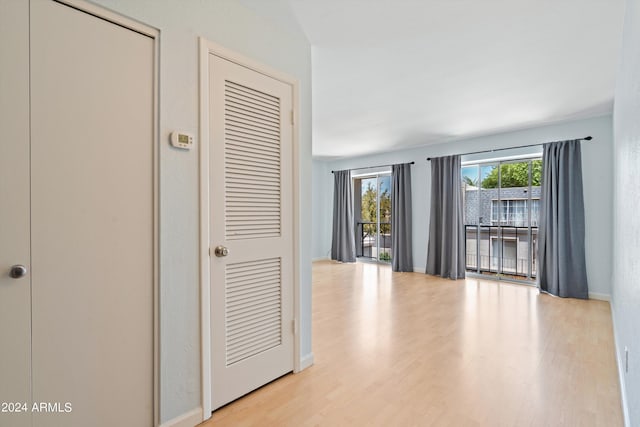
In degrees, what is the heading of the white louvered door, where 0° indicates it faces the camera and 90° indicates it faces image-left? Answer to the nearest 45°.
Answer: approximately 315°

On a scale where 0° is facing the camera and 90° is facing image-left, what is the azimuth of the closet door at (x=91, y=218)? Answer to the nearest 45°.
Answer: approximately 315°

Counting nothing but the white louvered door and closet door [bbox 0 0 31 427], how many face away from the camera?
0

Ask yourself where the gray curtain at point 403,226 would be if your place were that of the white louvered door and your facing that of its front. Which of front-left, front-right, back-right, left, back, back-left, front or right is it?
left

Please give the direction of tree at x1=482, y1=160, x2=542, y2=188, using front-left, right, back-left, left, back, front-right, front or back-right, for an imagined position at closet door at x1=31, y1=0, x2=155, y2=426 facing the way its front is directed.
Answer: front-left

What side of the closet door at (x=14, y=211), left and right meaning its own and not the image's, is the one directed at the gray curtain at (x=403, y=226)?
left

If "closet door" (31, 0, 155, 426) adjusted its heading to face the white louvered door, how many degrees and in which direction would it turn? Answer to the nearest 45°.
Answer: approximately 45° to its left

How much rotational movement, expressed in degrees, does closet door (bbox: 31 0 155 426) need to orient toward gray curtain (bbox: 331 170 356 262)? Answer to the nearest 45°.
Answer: approximately 90° to its left
